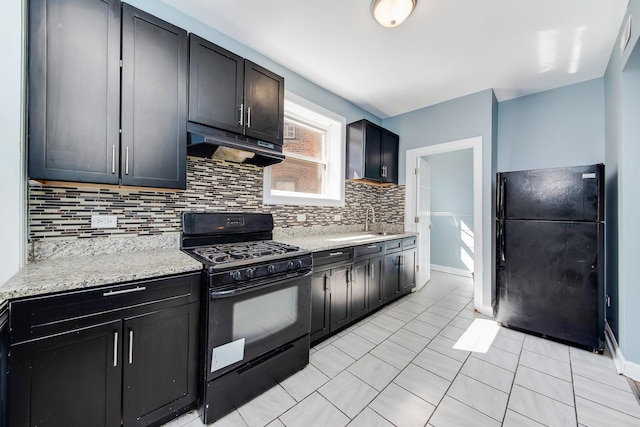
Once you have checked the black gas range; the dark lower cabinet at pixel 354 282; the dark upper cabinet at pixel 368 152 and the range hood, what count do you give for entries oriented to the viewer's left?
0

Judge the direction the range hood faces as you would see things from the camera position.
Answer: facing the viewer and to the right of the viewer

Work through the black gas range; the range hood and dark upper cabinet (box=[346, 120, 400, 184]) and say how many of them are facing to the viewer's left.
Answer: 0

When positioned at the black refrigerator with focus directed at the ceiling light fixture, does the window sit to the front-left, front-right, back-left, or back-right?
front-right

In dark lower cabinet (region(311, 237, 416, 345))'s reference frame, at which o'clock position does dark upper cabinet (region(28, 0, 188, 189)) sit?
The dark upper cabinet is roughly at 3 o'clock from the dark lower cabinet.

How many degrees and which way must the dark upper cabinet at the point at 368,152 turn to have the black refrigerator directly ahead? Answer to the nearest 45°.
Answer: approximately 45° to its left

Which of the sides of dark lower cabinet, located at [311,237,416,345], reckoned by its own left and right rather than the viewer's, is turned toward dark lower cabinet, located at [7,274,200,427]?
right

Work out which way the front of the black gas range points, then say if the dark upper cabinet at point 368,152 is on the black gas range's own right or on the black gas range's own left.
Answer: on the black gas range's own left

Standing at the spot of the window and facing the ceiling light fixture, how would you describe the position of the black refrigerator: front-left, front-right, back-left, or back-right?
front-left

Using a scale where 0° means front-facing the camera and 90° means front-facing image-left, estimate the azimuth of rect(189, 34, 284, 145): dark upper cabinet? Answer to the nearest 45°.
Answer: approximately 315°

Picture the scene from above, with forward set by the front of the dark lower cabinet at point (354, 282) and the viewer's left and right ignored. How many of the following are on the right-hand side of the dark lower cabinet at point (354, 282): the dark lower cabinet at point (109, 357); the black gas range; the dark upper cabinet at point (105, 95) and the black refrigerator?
3

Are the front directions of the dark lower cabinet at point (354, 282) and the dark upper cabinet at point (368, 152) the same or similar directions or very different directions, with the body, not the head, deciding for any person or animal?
same or similar directions

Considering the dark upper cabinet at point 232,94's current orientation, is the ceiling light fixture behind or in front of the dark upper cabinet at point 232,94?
in front

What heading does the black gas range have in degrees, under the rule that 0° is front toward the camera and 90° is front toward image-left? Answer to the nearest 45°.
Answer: approximately 315°

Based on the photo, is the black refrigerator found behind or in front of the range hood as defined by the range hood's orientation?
in front

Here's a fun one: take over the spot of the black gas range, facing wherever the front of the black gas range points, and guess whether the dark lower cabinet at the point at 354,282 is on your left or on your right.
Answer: on your left

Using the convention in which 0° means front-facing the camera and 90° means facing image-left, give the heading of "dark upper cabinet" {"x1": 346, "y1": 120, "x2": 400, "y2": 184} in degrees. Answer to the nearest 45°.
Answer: approximately 315°
